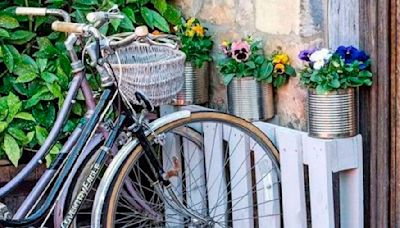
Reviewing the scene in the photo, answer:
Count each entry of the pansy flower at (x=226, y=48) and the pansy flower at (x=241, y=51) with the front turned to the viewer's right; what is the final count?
0

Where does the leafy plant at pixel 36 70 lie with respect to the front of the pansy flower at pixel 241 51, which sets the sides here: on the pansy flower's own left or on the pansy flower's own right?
on the pansy flower's own right

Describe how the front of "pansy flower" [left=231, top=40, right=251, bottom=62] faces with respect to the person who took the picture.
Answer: facing the viewer

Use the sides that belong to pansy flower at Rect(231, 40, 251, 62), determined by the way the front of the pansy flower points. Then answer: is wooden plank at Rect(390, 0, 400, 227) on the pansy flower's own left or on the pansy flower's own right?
on the pansy flower's own left

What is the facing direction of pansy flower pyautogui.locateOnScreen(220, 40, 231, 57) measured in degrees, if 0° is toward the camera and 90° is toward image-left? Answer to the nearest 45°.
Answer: approximately 45°
